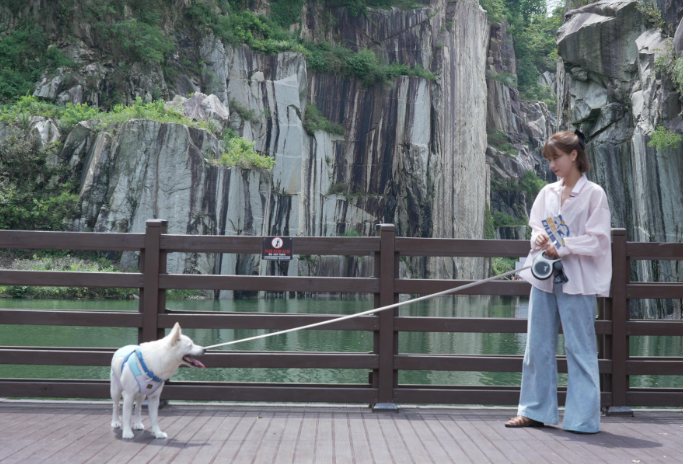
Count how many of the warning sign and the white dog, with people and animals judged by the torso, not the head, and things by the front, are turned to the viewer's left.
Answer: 0

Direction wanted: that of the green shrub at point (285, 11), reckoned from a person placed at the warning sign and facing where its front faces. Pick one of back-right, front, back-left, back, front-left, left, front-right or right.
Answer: back

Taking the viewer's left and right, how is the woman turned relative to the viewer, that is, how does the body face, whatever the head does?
facing the viewer and to the left of the viewer

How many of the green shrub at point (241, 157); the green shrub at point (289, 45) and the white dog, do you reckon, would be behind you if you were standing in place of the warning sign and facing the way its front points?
2

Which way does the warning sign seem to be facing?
toward the camera

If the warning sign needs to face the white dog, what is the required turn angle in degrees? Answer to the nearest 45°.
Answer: approximately 45° to its right

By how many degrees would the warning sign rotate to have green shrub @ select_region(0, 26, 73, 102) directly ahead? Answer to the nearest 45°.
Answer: approximately 135° to its right

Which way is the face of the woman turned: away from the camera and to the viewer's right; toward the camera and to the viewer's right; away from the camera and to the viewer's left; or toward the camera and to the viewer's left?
toward the camera and to the viewer's left

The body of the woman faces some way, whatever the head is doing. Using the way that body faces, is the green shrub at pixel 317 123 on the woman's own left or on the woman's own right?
on the woman's own right

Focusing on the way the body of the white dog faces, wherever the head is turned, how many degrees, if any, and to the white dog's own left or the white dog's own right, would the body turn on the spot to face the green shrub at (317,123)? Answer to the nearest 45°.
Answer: approximately 135° to the white dog's own left

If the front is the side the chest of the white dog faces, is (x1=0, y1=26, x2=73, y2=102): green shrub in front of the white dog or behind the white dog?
behind
